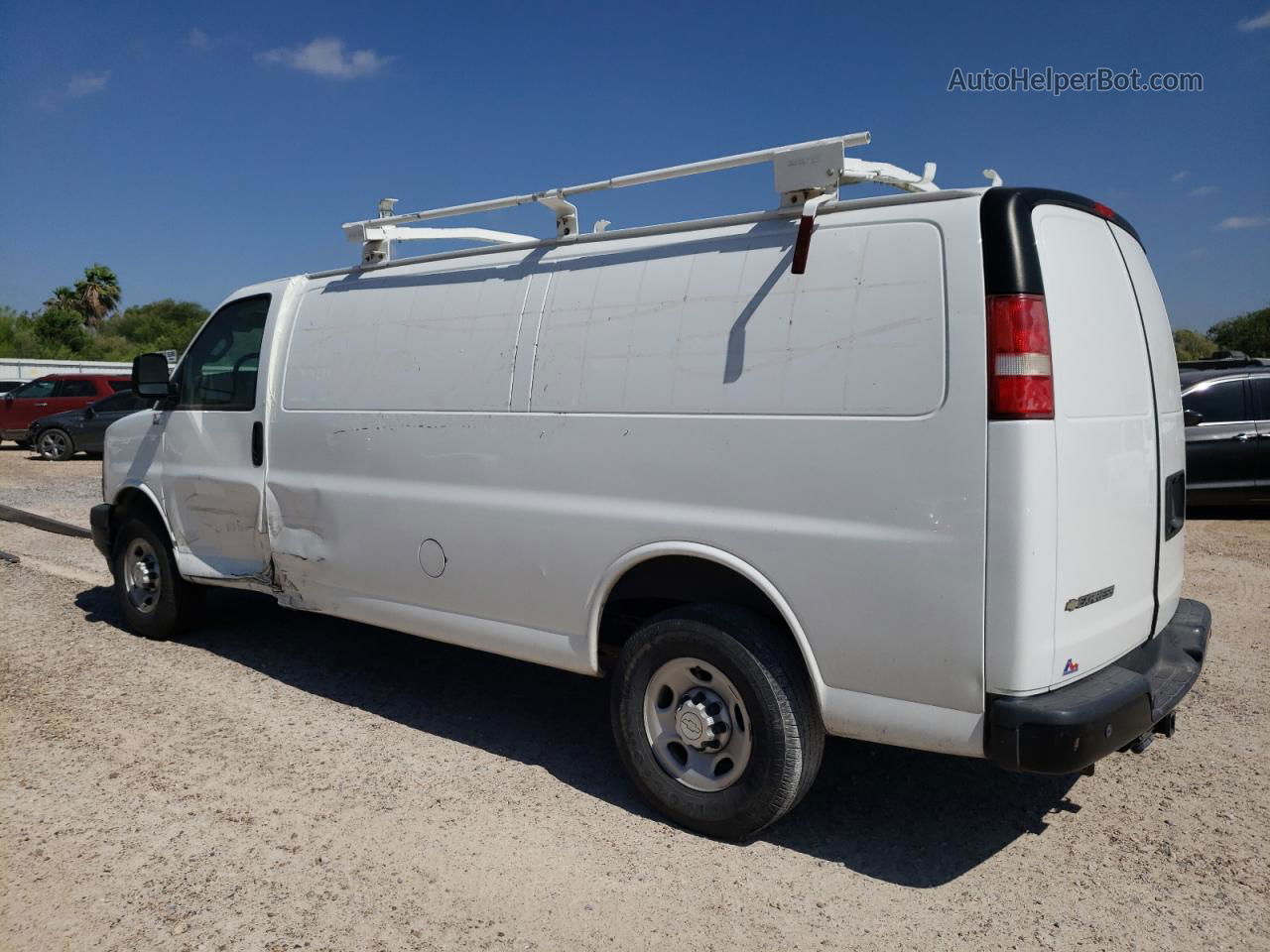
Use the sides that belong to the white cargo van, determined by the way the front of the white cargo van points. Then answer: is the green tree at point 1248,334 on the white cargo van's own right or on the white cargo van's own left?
on the white cargo van's own right

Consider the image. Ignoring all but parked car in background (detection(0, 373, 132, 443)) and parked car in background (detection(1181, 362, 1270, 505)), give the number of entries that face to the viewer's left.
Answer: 2

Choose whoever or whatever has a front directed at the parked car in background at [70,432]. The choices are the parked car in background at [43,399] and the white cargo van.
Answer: the white cargo van

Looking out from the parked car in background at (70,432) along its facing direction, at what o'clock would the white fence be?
The white fence is roughly at 3 o'clock from the parked car in background.

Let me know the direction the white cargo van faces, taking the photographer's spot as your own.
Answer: facing away from the viewer and to the left of the viewer

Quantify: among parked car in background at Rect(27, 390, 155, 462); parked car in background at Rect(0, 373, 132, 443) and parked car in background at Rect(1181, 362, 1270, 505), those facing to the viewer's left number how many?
3

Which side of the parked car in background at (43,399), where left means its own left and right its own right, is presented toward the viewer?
left

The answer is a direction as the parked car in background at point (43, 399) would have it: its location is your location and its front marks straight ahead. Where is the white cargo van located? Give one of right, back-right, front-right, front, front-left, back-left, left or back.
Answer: left

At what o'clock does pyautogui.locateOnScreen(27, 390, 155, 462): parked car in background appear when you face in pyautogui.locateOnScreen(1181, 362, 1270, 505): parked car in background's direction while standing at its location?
pyautogui.locateOnScreen(27, 390, 155, 462): parked car in background is roughly at 12 o'clock from pyautogui.locateOnScreen(1181, 362, 1270, 505): parked car in background.

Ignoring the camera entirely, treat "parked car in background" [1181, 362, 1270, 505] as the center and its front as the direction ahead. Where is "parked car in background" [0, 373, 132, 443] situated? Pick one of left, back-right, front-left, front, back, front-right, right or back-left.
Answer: front

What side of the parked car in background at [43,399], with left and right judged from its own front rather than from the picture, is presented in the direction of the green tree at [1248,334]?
back

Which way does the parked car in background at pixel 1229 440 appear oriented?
to the viewer's left

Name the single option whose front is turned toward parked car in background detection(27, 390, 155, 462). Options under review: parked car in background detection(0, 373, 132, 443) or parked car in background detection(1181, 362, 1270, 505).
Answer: parked car in background detection(1181, 362, 1270, 505)

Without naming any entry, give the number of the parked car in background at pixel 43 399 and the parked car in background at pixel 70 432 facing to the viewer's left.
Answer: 2

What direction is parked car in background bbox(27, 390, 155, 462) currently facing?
to the viewer's left

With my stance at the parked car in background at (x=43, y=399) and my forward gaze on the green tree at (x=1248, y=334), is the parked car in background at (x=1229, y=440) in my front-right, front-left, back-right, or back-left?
front-right

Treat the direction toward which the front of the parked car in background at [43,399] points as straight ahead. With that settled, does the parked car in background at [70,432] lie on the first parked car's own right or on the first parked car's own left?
on the first parked car's own left

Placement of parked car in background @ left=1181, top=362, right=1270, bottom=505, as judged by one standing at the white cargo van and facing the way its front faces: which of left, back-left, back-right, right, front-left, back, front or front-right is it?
right
